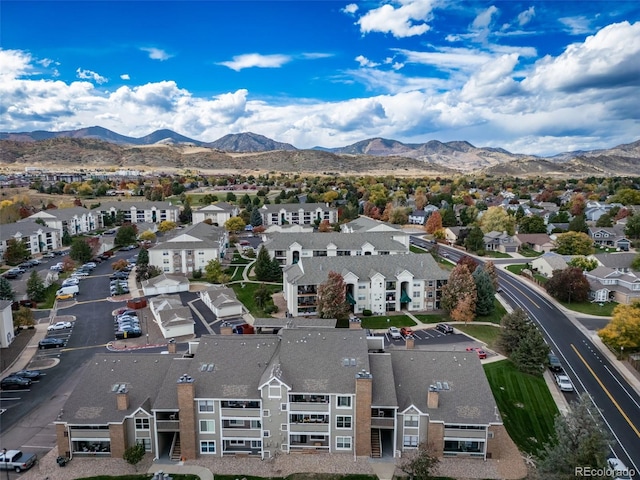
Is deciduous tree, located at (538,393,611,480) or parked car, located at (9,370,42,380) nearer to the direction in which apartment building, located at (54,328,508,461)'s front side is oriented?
the deciduous tree

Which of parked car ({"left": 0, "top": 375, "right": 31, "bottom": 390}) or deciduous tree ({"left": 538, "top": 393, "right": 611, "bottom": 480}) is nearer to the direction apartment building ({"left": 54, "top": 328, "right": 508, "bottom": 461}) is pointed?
the deciduous tree

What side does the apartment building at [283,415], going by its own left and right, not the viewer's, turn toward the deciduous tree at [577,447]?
left

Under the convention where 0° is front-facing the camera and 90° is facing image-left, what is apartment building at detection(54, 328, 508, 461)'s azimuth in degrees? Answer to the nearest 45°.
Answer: approximately 0°

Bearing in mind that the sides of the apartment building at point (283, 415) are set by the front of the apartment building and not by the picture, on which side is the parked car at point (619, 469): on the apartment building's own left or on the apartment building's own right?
on the apartment building's own left

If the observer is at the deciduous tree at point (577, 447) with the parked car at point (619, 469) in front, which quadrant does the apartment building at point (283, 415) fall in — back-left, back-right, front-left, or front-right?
back-left

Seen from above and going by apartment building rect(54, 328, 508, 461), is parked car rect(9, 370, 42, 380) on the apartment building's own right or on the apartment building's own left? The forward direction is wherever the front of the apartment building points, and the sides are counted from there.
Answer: on the apartment building's own right

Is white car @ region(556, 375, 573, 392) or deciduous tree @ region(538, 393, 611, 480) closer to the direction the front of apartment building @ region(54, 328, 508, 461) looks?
the deciduous tree

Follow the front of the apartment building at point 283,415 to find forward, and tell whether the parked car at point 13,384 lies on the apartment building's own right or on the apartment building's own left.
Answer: on the apartment building's own right
